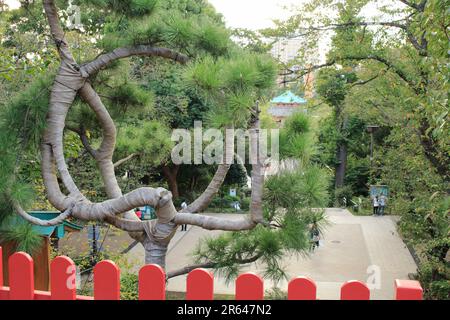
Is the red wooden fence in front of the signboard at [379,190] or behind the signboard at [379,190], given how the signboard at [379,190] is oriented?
in front

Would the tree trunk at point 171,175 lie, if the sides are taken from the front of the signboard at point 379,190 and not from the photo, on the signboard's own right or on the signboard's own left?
on the signboard's own right

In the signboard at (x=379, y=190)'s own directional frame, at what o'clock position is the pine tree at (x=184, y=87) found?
The pine tree is roughly at 12 o'clock from the signboard.

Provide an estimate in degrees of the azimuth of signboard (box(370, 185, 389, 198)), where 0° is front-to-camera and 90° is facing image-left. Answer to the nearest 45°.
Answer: approximately 0°

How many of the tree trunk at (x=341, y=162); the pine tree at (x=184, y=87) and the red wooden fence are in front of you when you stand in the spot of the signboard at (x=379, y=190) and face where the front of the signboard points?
2

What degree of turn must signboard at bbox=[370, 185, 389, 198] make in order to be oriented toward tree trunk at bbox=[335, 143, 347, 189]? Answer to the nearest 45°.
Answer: approximately 135° to its right

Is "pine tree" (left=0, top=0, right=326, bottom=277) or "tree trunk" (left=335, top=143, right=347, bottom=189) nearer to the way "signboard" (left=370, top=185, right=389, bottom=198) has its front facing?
the pine tree
